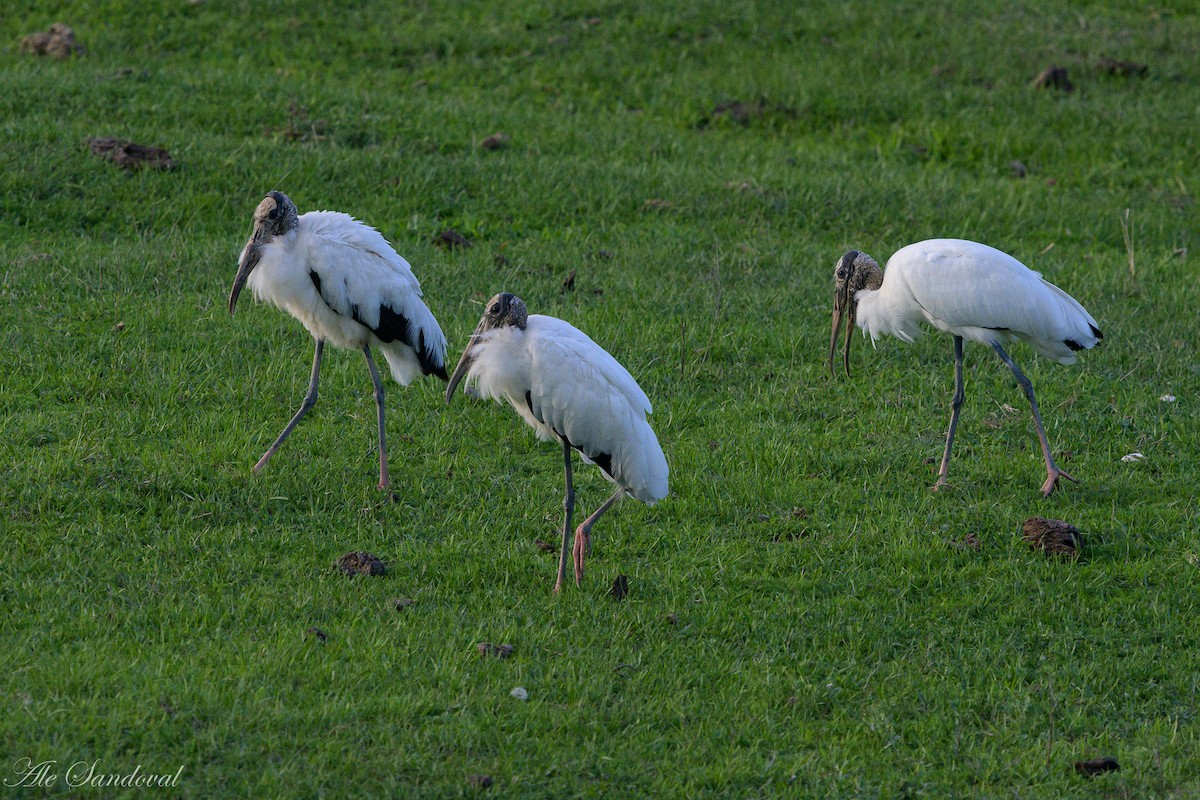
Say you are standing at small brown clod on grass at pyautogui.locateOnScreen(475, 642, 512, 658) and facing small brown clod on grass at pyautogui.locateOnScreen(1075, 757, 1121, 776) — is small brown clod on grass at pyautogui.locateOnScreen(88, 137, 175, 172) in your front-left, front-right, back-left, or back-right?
back-left

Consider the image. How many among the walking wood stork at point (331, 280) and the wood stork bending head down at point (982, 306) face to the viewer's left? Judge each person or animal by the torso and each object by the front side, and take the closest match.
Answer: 2

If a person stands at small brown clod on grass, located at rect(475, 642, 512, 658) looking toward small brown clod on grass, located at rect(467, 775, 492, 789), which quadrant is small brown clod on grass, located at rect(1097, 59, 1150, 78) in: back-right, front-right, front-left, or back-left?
back-left

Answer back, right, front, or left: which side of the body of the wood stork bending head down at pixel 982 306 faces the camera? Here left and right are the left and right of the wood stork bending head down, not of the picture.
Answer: left

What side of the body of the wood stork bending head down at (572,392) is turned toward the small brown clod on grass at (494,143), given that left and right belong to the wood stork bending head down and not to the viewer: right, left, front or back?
right

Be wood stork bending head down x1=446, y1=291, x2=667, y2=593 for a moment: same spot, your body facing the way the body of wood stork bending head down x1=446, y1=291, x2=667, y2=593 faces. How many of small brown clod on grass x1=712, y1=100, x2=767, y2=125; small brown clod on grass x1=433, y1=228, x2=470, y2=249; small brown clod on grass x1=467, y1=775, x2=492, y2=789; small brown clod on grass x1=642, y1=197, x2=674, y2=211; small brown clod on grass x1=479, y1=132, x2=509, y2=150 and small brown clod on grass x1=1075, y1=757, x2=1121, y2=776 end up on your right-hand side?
4

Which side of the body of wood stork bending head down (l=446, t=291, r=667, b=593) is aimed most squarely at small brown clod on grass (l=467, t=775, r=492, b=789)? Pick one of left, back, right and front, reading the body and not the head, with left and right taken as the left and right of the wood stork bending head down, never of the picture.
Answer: left

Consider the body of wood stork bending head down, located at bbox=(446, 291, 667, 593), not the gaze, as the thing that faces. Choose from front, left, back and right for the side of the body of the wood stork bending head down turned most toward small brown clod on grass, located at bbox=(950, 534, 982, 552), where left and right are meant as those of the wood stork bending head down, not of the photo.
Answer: back

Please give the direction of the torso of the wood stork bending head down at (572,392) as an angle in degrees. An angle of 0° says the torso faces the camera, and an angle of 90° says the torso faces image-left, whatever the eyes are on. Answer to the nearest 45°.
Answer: approximately 90°
